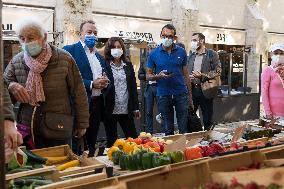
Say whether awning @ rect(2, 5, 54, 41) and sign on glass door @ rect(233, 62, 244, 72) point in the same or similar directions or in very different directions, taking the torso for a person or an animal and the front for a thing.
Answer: same or similar directions

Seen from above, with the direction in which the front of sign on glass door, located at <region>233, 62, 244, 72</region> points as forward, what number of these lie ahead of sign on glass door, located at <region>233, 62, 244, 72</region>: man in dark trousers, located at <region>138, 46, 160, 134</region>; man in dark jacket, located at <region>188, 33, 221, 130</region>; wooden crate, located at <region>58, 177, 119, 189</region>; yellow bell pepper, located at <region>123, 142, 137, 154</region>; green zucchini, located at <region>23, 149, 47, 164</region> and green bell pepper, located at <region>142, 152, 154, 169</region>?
6

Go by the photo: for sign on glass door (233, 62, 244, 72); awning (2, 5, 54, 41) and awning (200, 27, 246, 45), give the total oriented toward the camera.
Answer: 3

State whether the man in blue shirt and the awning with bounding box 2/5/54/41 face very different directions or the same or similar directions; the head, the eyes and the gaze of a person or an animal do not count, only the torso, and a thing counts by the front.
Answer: same or similar directions

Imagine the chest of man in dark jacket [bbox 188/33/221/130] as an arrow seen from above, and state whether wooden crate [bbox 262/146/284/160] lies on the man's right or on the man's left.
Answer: on the man's left

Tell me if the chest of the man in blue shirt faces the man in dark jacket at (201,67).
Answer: no

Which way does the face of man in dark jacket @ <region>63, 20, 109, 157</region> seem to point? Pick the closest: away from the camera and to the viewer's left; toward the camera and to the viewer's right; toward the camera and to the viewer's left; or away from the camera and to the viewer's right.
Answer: toward the camera and to the viewer's right

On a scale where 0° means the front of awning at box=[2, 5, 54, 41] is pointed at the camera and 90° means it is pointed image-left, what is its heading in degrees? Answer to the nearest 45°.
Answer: approximately 0°

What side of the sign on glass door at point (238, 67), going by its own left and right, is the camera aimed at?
front

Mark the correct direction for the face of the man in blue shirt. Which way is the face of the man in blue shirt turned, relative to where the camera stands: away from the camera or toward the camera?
toward the camera

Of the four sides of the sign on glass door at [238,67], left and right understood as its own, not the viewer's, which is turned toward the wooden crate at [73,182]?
front

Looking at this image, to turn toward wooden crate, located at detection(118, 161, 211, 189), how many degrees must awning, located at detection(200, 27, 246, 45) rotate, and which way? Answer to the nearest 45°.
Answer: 0° — it already faces it

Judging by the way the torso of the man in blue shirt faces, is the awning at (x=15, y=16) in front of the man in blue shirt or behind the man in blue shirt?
behind

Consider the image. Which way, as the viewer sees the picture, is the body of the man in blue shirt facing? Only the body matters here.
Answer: toward the camera

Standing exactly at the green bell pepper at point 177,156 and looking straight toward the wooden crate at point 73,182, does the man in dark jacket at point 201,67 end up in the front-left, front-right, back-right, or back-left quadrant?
back-right
